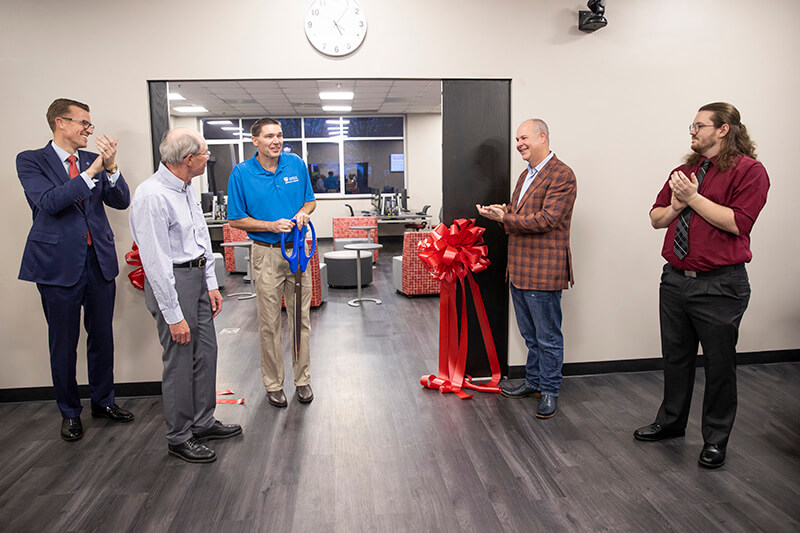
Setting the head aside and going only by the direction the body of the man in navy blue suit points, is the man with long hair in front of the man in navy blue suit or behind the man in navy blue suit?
in front

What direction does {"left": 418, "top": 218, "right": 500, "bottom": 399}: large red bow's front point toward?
toward the camera

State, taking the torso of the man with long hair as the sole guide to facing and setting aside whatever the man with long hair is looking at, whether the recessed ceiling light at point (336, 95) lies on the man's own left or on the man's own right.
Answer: on the man's own right

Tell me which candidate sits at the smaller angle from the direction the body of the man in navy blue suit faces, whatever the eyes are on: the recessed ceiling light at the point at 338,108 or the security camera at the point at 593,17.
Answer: the security camera

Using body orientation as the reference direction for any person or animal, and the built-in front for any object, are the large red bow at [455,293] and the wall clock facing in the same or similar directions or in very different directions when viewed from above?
same or similar directions

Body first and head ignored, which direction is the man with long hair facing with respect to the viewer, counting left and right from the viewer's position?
facing the viewer and to the left of the viewer

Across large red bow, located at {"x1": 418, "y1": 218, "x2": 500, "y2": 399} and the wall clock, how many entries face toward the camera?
2

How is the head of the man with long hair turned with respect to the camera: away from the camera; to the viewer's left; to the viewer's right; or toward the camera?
to the viewer's left

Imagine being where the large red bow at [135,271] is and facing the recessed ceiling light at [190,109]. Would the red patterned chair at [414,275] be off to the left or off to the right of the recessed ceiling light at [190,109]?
right

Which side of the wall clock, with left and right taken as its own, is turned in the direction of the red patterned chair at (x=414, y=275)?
back

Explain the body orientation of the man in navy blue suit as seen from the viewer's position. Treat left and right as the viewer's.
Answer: facing the viewer and to the right of the viewer

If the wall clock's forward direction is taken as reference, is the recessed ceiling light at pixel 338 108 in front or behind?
behind
